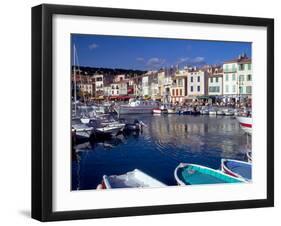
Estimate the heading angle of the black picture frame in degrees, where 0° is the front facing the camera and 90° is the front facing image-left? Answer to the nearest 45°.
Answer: approximately 315°
